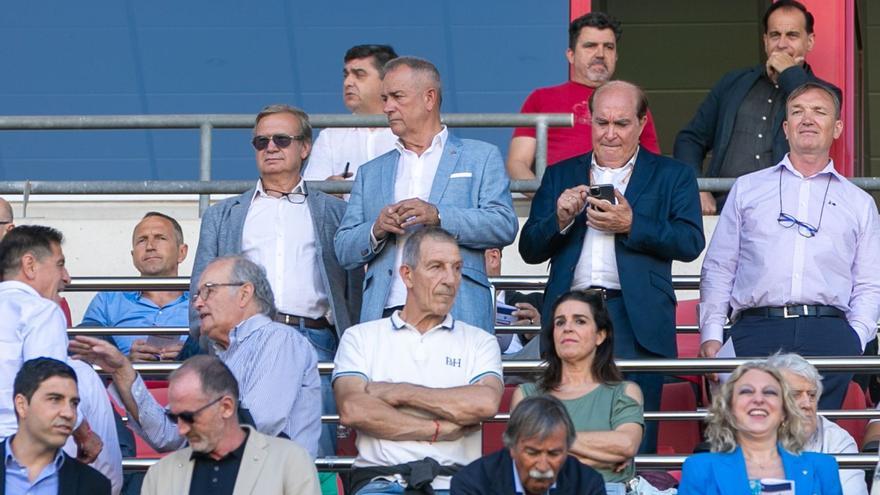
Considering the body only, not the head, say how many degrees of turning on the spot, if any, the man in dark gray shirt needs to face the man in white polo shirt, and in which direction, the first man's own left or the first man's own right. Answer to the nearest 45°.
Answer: approximately 45° to the first man's own right

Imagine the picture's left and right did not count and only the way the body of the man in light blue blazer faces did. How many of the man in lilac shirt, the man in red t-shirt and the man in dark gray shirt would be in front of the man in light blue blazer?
0

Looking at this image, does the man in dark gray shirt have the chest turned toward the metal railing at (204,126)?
no

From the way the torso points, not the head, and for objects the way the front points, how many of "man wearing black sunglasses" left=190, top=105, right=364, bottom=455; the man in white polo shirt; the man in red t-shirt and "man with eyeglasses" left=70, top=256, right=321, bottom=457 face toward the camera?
3

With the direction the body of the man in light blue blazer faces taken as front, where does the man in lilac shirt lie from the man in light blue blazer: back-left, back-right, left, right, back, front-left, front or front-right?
back-left

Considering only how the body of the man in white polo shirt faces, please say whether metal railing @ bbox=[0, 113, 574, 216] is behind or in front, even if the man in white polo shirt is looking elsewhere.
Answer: behind

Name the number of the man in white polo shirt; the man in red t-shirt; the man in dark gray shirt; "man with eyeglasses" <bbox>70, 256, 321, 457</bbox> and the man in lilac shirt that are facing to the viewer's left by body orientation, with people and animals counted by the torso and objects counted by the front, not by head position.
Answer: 1

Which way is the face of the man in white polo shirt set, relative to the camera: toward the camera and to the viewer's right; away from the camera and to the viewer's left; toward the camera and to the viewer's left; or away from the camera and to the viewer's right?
toward the camera and to the viewer's right

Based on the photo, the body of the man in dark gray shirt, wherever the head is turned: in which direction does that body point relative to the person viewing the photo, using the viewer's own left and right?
facing the viewer

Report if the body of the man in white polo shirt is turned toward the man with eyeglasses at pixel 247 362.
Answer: no

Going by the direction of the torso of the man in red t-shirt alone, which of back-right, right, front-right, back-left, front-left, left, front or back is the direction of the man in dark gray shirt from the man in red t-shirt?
left

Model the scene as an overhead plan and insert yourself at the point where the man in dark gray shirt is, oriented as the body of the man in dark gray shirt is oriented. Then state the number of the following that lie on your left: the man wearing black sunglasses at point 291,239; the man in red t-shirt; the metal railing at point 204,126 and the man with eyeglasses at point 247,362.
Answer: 0

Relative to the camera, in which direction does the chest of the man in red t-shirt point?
toward the camera

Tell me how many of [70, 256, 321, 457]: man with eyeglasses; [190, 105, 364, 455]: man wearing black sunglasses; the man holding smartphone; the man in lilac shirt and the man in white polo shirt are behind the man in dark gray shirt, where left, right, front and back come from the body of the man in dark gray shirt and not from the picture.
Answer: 0

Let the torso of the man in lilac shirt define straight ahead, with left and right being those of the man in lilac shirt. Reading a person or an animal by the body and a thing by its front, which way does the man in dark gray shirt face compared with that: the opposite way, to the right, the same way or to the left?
the same way

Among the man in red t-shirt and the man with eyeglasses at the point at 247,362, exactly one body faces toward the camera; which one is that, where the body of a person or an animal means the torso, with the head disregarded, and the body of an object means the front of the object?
the man in red t-shirt
